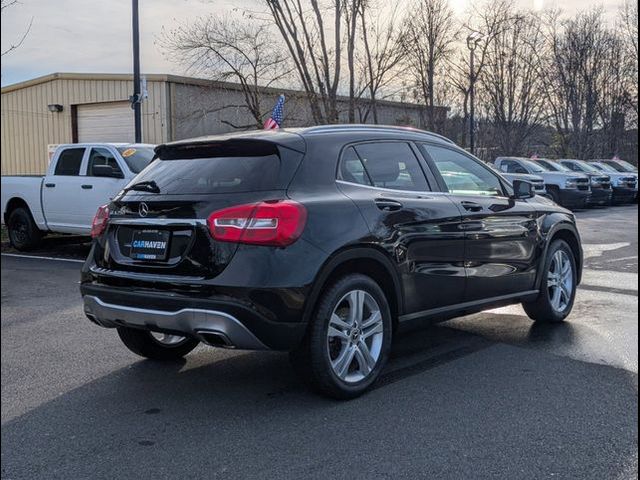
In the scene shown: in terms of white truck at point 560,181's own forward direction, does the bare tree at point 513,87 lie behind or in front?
behind

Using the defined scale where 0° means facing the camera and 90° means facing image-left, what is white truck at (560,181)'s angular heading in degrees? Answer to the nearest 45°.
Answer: approximately 315°

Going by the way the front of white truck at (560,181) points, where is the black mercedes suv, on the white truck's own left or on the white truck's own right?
on the white truck's own right

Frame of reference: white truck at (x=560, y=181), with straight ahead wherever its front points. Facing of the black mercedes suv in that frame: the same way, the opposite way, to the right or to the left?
to the left

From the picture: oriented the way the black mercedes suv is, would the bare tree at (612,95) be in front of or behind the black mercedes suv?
in front

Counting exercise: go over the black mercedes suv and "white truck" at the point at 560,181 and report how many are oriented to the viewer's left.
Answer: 0

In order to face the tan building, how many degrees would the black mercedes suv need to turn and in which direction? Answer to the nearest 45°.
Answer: approximately 45° to its left

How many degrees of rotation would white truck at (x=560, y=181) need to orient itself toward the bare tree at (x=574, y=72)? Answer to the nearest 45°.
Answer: approximately 135° to its left

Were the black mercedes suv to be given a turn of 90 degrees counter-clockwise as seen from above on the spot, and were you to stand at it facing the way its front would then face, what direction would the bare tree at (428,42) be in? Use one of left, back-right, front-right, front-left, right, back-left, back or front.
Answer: front-right

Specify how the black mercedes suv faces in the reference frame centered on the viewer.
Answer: facing away from the viewer and to the right of the viewer

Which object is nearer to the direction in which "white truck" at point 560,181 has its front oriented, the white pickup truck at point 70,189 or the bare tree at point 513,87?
the white pickup truck

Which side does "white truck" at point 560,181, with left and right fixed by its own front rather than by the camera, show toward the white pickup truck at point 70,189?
right

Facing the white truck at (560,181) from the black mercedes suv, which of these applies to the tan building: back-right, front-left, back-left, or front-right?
front-left

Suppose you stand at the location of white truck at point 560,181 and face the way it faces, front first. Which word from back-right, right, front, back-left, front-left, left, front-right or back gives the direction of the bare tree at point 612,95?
back-left

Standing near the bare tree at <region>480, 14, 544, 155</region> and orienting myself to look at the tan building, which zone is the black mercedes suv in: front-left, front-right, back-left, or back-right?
front-left

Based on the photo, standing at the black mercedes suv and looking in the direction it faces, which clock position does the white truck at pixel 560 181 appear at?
The white truck is roughly at 11 o'clock from the black mercedes suv.

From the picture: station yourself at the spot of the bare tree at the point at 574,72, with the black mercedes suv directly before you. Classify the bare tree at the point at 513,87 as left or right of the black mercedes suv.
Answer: right
